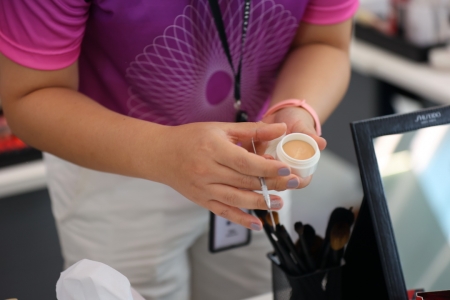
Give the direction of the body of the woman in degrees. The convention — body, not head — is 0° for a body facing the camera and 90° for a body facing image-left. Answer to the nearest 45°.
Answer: approximately 315°
